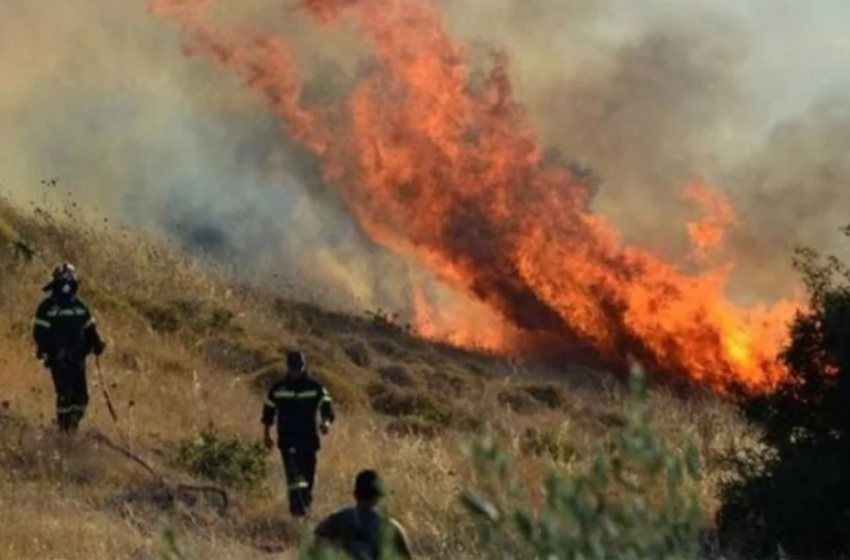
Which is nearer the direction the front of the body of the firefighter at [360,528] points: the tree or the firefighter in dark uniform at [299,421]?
the firefighter in dark uniform

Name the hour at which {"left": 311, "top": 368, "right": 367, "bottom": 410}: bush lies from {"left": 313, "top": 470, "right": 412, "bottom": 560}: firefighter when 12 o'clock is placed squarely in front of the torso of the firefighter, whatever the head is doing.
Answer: The bush is roughly at 12 o'clock from the firefighter.

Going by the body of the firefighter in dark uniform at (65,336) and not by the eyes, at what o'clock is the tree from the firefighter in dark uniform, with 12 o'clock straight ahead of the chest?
The tree is roughly at 10 o'clock from the firefighter in dark uniform.

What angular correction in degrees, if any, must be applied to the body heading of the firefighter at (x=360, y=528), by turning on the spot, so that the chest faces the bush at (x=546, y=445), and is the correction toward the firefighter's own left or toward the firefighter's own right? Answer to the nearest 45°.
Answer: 0° — they already face it

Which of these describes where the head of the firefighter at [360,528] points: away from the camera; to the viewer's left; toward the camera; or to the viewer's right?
away from the camera

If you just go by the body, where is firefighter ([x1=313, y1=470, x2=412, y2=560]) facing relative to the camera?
away from the camera

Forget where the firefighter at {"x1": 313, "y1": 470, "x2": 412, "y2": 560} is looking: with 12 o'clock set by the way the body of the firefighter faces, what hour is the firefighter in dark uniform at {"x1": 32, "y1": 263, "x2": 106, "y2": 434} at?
The firefighter in dark uniform is roughly at 11 o'clock from the firefighter.

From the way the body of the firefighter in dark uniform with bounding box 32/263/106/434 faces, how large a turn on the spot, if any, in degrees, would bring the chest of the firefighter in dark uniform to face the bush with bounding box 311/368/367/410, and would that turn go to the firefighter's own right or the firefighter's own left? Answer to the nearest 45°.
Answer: approximately 135° to the firefighter's own left

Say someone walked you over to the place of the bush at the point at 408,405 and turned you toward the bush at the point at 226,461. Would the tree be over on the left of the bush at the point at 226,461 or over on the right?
left

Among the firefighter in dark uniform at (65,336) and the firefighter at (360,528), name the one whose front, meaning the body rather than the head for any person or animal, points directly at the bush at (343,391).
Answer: the firefighter

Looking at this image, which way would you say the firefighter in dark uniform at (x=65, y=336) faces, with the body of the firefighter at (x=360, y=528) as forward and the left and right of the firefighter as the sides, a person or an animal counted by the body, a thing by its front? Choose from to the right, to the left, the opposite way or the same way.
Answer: the opposite way

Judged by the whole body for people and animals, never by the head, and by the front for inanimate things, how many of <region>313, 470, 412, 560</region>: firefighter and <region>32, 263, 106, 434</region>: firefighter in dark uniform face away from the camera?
1
